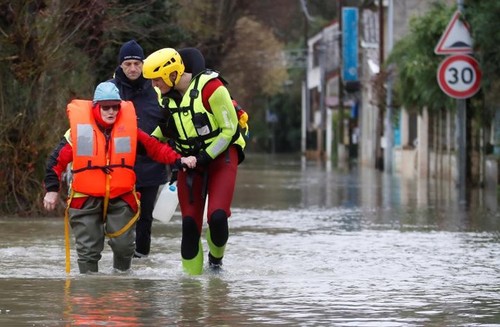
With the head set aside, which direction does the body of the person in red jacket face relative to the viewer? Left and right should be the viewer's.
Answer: facing the viewer

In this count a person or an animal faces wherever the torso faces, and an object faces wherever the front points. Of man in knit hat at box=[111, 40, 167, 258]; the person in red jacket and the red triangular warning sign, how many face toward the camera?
3

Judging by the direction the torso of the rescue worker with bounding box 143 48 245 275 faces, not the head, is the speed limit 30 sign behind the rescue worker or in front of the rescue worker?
behind

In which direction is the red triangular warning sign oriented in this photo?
toward the camera

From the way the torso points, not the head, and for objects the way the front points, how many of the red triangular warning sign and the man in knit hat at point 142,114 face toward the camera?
2

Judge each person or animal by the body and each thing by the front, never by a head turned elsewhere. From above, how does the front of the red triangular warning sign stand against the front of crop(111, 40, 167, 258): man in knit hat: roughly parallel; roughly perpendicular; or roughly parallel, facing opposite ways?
roughly parallel

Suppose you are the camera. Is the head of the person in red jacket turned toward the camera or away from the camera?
toward the camera

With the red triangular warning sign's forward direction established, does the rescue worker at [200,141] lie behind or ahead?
ahead

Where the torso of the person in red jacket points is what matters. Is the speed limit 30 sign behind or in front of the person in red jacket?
behind

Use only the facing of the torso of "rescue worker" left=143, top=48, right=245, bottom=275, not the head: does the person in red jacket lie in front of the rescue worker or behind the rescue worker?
in front

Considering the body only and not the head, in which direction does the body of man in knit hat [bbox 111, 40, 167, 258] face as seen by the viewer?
toward the camera

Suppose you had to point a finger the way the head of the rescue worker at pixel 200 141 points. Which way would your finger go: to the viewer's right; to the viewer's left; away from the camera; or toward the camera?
to the viewer's left

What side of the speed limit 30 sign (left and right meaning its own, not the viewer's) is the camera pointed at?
front

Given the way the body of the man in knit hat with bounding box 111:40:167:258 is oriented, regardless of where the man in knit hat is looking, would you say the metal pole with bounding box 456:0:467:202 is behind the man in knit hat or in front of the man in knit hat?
behind
